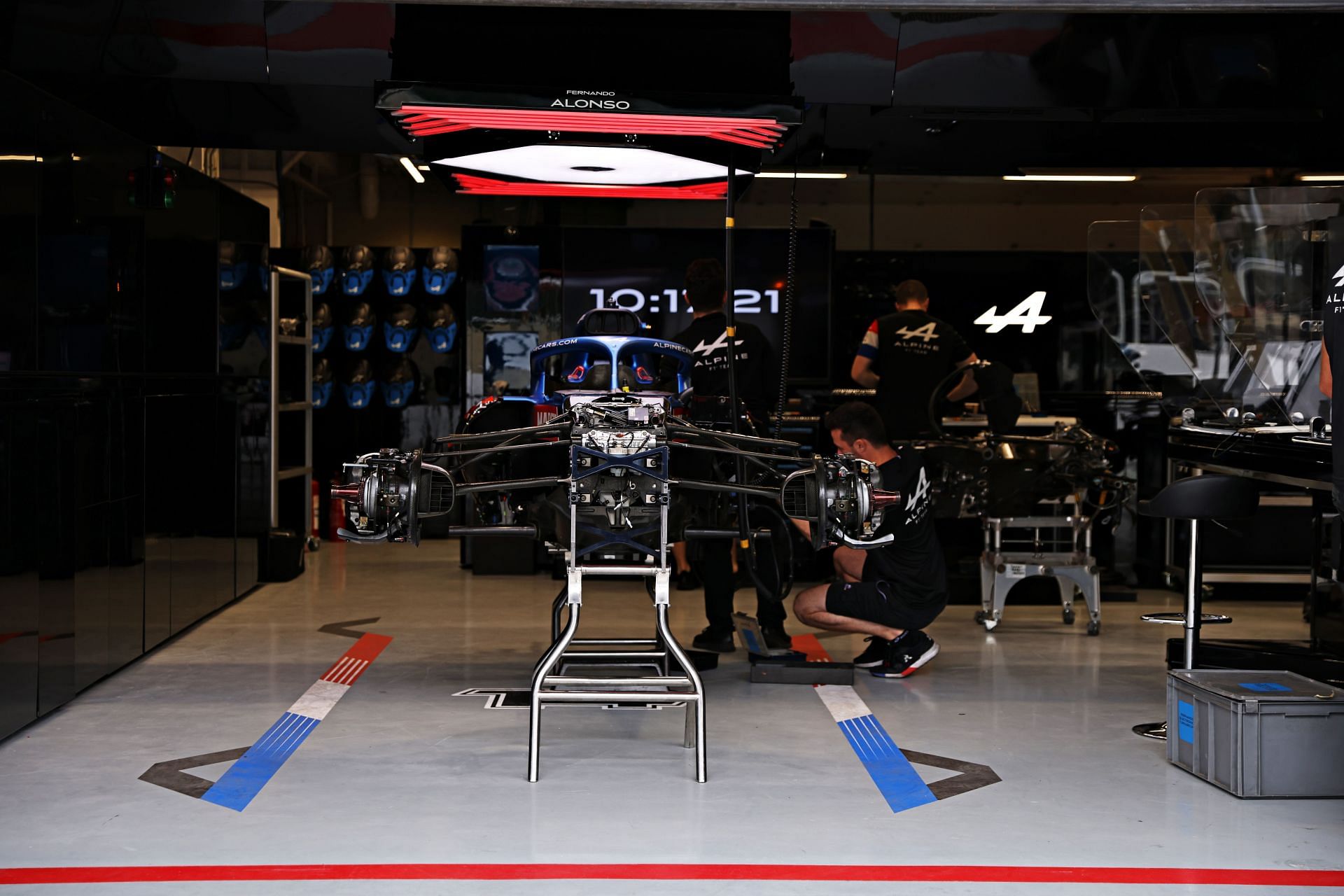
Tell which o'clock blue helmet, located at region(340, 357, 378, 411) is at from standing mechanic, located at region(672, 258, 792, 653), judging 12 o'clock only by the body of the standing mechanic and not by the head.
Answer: The blue helmet is roughly at 11 o'clock from the standing mechanic.

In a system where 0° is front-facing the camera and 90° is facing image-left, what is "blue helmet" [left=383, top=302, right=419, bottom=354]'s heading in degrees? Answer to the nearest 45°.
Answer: approximately 0°

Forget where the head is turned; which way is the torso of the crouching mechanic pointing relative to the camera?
to the viewer's left

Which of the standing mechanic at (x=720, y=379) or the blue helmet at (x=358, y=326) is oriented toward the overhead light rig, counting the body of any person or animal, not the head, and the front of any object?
the blue helmet

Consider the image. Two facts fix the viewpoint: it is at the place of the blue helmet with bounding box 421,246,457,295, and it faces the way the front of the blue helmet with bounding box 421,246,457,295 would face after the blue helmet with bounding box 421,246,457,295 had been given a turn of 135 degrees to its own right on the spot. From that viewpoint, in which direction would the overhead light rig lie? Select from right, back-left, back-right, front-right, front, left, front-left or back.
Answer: back-left

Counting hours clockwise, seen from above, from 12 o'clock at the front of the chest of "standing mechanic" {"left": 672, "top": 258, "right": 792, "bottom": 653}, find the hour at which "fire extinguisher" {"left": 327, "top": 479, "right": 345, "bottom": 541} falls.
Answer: The fire extinguisher is roughly at 11 o'clock from the standing mechanic.

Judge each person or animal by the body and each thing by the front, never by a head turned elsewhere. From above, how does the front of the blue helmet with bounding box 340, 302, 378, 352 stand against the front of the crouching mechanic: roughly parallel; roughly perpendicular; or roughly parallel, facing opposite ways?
roughly perpendicular

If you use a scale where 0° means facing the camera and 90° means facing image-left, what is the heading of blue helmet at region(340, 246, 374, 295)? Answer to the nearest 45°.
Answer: approximately 0°

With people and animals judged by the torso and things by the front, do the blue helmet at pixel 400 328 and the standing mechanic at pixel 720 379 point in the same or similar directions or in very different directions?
very different directions

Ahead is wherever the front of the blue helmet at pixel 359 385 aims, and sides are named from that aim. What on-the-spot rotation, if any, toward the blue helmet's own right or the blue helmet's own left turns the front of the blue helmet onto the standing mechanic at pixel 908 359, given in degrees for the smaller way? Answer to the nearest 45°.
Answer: approximately 45° to the blue helmet's own left

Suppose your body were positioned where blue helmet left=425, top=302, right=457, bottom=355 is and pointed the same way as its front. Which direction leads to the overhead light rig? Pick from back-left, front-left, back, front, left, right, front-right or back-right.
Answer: front

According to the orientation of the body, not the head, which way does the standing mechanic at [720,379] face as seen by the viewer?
away from the camera

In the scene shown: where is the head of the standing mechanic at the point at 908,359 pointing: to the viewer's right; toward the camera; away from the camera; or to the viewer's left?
away from the camera

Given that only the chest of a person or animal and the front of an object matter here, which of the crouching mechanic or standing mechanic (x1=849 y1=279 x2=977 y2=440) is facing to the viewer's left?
the crouching mechanic
